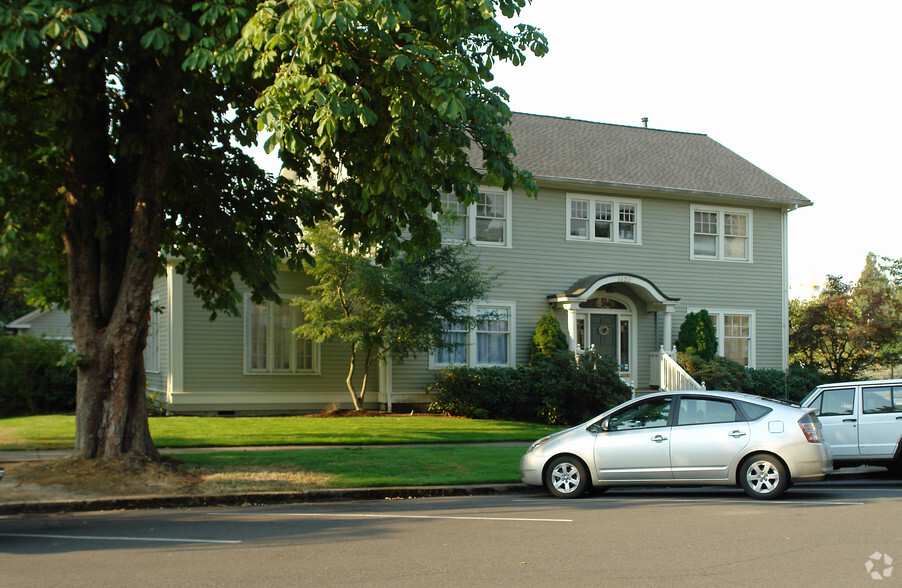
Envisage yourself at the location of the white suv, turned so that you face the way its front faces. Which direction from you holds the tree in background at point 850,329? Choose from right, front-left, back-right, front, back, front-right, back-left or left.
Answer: right

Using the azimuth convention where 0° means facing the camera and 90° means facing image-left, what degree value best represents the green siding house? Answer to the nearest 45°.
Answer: approximately 315°

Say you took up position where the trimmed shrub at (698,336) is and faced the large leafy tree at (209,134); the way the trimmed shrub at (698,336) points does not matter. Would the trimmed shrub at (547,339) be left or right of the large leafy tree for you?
right

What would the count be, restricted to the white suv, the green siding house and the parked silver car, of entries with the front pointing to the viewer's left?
2

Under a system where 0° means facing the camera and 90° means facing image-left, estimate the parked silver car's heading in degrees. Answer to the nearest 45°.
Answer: approximately 90°

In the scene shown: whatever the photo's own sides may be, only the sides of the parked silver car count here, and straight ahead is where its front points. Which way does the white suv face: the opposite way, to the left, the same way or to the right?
the same way

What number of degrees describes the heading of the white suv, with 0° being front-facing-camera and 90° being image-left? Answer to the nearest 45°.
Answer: approximately 90°

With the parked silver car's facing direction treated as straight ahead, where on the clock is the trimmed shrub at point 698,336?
The trimmed shrub is roughly at 3 o'clock from the parked silver car.

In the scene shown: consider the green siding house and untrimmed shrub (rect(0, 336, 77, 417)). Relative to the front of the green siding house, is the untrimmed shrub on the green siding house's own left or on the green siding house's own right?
on the green siding house's own right

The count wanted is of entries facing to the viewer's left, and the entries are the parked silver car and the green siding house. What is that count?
1

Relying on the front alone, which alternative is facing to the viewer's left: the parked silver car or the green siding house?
the parked silver car
